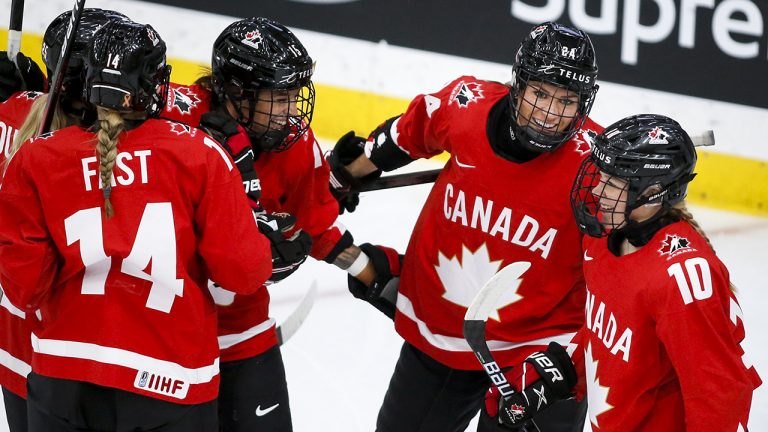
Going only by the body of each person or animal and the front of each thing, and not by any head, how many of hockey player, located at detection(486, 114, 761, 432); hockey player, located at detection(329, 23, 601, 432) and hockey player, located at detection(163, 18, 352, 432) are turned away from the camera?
0

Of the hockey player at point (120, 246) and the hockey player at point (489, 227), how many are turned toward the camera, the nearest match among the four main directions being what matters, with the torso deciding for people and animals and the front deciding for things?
1

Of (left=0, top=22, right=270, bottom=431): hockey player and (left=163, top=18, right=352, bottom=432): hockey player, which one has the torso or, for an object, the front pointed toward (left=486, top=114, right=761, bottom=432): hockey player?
(left=163, top=18, right=352, bottom=432): hockey player

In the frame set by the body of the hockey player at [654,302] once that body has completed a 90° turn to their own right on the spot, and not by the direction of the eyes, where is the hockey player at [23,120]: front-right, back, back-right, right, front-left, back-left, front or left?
front-left

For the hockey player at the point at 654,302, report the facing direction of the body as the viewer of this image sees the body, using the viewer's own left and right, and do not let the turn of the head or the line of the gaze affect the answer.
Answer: facing the viewer and to the left of the viewer

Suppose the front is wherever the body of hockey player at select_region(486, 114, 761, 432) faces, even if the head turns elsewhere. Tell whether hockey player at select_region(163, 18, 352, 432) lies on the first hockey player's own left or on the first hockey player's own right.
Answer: on the first hockey player's own right

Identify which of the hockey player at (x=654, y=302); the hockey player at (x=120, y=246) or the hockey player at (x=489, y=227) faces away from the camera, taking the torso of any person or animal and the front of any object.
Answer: the hockey player at (x=120, y=246)

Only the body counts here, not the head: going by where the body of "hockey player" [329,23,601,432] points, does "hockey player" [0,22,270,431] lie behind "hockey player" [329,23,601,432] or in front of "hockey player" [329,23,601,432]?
in front

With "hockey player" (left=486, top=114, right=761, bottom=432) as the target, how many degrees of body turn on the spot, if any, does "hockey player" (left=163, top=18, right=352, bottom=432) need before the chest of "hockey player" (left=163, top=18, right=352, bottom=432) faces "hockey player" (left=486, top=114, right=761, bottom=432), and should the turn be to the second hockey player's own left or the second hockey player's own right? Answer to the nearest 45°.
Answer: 0° — they already face them

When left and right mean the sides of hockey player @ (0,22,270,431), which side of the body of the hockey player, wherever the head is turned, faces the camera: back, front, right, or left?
back

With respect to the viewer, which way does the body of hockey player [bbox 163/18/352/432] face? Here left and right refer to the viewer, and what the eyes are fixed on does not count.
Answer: facing the viewer and to the right of the viewer

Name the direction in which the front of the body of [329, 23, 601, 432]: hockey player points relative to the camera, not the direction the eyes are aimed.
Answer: toward the camera

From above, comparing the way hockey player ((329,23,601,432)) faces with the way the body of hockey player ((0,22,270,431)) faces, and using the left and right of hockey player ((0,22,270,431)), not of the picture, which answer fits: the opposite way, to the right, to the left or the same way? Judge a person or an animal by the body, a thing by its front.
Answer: the opposite way

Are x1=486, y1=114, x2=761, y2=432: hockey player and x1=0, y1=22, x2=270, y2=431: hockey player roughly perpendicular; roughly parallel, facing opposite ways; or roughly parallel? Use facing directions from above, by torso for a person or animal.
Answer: roughly perpendicular
